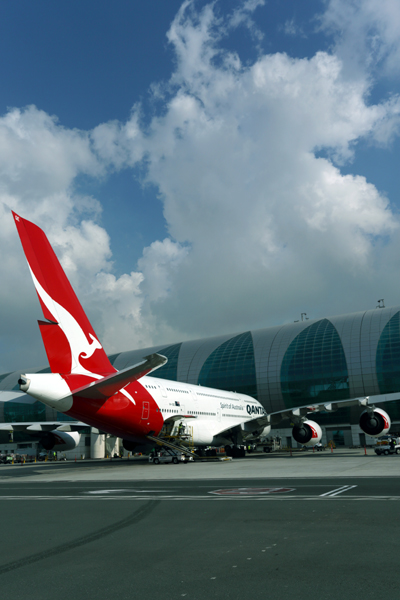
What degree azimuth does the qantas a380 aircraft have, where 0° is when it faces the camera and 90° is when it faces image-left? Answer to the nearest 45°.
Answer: approximately 225°

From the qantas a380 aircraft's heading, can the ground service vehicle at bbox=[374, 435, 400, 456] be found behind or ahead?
ahead
